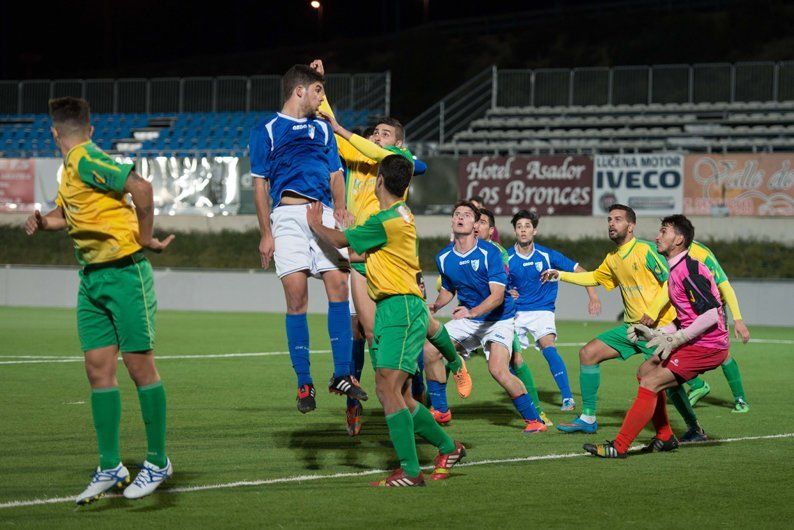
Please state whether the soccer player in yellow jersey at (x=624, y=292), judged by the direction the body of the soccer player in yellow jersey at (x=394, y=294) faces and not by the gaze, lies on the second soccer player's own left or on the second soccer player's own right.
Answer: on the second soccer player's own right

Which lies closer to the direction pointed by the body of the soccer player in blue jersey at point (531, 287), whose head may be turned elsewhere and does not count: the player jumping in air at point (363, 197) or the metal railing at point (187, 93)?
the player jumping in air

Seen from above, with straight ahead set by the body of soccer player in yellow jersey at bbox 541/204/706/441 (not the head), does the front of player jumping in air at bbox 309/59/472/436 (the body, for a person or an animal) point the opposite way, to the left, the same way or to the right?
the same way

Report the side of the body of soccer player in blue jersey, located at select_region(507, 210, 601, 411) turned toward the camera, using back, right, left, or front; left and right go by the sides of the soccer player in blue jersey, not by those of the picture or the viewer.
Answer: front

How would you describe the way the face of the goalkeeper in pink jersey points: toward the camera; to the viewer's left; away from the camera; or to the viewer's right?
to the viewer's left

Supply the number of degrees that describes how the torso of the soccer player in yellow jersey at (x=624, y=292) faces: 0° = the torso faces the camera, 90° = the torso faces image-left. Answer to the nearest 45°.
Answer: approximately 45°

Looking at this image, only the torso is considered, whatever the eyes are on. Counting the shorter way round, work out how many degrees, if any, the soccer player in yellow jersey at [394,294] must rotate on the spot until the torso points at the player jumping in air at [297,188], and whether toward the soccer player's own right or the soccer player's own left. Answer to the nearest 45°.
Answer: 0° — they already face them

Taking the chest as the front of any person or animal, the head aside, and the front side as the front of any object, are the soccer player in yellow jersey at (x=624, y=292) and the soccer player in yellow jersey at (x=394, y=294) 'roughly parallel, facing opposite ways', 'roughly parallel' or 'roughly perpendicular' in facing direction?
roughly perpendicular

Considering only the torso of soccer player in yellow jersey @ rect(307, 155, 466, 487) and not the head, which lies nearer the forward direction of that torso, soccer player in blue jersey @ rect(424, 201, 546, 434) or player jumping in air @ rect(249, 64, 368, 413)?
the player jumping in air

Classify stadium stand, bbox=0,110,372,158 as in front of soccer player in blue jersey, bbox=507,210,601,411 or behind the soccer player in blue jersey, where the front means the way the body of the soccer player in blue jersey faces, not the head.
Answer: behind

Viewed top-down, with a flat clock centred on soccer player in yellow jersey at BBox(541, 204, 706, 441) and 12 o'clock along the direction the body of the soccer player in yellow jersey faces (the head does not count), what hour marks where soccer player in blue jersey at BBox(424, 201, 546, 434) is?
The soccer player in blue jersey is roughly at 1 o'clock from the soccer player in yellow jersey.

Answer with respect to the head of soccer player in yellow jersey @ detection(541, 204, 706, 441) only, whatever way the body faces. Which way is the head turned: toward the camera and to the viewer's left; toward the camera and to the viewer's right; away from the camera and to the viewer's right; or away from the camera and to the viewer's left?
toward the camera and to the viewer's left

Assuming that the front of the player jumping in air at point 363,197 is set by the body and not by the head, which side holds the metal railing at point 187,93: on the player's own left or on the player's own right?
on the player's own right

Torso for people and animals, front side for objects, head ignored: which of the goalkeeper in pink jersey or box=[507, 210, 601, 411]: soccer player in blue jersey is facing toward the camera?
the soccer player in blue jersey

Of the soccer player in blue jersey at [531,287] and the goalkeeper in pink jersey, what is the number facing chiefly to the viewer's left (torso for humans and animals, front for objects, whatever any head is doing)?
1

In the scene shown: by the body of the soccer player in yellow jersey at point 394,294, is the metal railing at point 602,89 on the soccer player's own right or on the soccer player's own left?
on the soccer player's own right

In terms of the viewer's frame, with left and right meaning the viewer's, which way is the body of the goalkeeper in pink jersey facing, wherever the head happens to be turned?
facing to the left of the viewer

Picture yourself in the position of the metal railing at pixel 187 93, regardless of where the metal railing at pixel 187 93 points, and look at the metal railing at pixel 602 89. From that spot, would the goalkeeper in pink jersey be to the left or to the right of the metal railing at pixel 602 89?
right
